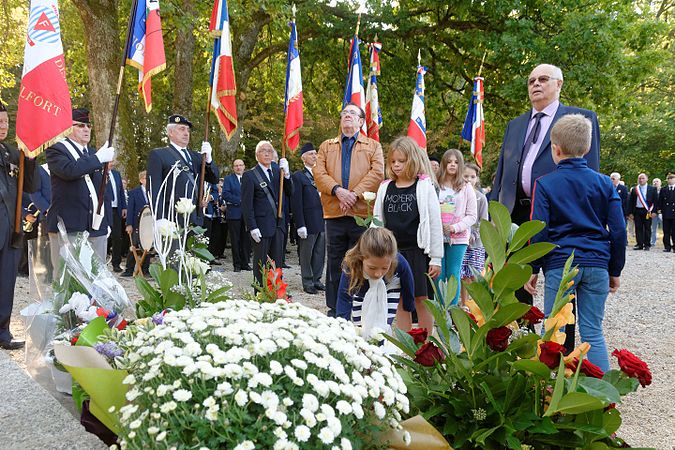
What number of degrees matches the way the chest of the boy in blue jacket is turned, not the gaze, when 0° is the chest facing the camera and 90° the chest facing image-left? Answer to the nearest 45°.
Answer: approximately 135°

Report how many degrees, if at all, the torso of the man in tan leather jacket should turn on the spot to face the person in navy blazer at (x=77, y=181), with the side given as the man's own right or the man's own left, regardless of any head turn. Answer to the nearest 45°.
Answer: approximately 90° to the man's own right

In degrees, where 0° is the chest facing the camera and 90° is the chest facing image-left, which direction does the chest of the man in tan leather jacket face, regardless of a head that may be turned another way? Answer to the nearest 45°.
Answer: approximately 0°

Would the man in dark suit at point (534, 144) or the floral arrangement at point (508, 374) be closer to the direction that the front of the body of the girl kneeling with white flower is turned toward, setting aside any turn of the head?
the floral arrangement

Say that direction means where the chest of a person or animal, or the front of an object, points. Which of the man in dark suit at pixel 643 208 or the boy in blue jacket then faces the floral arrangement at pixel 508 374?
the man in dark suit

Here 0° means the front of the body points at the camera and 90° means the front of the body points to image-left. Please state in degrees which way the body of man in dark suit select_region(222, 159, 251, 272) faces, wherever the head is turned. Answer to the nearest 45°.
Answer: approximately 315°

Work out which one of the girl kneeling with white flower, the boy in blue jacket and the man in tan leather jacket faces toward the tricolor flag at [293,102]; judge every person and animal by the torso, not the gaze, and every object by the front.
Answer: the boy in blue jacket

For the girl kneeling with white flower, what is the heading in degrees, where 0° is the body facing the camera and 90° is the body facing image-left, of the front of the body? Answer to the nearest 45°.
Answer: approximately 0°
